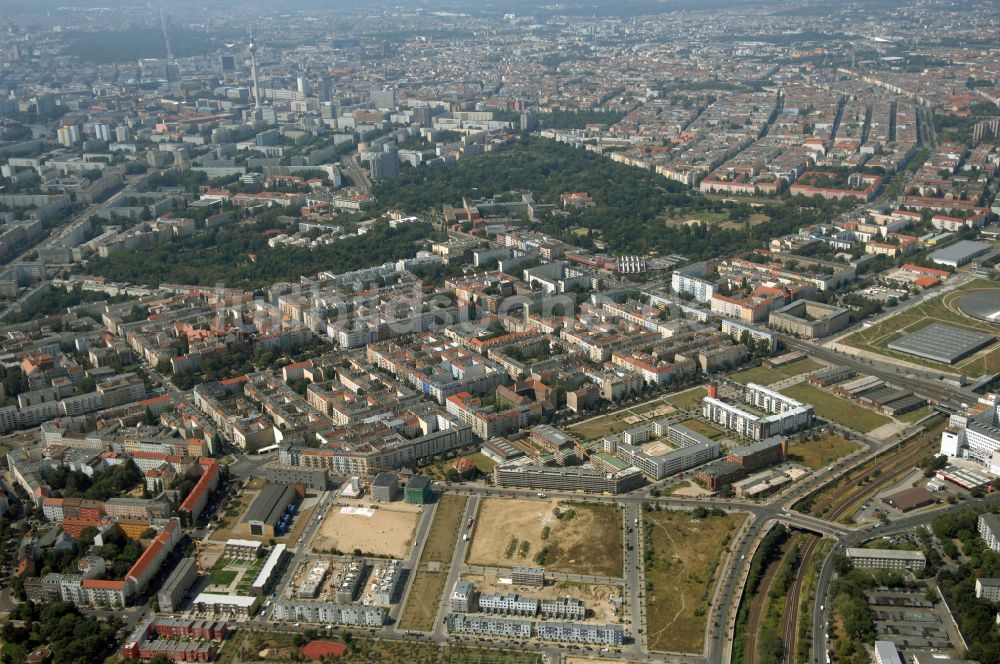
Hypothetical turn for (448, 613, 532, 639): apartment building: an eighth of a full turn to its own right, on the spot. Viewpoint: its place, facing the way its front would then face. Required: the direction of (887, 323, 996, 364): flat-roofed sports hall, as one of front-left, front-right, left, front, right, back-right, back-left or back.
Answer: back

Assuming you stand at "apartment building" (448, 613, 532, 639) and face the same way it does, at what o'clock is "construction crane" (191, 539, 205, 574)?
The construction crane is roughly at 4 o'clock from the apartment building.

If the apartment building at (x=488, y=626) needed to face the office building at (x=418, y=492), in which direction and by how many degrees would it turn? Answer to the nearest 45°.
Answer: approximately 180°

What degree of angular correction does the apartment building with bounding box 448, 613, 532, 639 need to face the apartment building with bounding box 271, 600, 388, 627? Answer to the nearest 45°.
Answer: approximately 90° to its right

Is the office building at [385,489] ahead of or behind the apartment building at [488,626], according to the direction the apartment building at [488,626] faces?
behind

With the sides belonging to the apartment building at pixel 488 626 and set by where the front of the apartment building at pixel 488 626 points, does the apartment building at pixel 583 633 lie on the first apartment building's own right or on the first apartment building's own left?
on the first apartment building's own left

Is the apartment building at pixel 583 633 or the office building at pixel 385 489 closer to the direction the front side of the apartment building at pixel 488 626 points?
the apartment building

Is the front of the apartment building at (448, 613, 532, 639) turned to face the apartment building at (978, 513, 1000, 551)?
no

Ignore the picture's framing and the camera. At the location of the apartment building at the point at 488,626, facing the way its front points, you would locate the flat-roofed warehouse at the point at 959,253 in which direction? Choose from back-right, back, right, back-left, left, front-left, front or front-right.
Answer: back-left

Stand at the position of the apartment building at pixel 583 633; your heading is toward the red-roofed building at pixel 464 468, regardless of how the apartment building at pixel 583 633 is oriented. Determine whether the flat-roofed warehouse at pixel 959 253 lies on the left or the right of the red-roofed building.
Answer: right

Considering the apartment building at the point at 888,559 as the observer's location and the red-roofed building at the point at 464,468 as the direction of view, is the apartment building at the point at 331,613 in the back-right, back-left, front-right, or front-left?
front-left

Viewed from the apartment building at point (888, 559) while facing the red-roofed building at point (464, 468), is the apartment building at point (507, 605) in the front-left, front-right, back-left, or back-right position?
front-left

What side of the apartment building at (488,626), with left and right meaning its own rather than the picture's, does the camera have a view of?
front

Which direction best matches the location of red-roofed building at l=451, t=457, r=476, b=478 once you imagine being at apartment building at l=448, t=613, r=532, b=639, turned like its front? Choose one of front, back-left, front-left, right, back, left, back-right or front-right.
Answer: back

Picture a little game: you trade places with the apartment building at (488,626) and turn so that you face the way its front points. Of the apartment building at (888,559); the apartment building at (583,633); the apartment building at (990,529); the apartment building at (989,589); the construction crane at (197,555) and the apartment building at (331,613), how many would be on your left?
4

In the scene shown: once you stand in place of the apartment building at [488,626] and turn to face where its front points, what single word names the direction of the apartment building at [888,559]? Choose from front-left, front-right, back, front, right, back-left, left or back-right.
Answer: left

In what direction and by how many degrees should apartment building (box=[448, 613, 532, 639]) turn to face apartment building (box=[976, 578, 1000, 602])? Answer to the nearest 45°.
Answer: approximately 90° to its left

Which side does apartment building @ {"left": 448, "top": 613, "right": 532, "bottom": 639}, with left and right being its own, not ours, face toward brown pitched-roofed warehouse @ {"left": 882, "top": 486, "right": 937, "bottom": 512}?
left

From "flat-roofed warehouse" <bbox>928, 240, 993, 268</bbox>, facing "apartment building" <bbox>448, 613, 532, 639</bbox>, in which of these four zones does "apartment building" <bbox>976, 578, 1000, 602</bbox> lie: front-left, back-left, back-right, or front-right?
front-left
